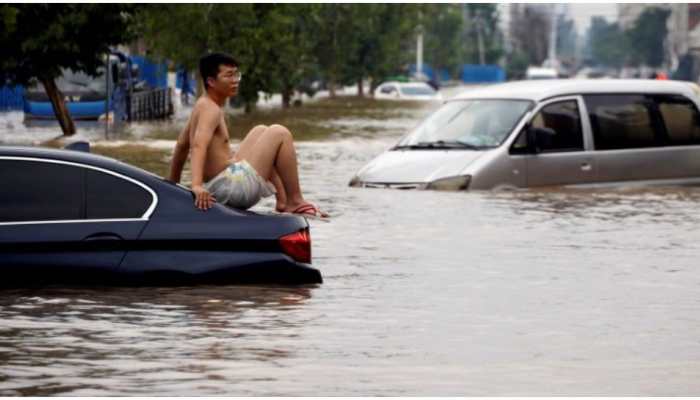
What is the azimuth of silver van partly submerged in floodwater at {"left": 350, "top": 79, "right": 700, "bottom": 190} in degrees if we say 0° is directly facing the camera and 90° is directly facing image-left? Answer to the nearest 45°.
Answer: approximately 45°

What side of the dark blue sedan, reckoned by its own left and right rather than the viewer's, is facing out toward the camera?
left

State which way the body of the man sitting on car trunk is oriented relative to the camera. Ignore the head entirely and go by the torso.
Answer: to the viewer's right

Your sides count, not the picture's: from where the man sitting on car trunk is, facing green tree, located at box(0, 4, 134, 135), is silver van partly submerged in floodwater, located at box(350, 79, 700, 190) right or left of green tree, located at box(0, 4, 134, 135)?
right

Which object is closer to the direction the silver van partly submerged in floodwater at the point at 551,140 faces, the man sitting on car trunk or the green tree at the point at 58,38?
the man sitting on car trunk
